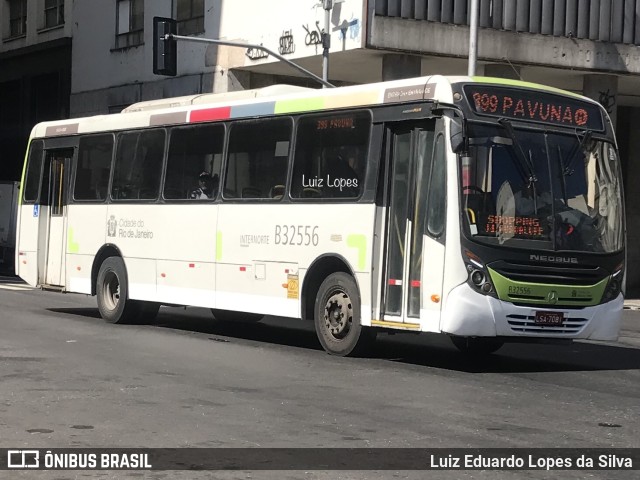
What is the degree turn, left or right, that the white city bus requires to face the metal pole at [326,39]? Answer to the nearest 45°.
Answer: approximately 135° to its left

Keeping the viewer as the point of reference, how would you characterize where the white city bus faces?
facing the viewer and to the right of the viewer

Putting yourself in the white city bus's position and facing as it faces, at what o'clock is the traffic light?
The traffic light is roughly at 7 o'clock from the white city bus.
